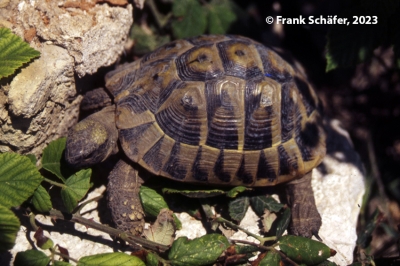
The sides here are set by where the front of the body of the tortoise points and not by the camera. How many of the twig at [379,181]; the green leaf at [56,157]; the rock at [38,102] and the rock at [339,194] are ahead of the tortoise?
2

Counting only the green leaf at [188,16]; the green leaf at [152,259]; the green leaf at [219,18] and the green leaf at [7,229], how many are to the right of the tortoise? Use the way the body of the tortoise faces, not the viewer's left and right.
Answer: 2

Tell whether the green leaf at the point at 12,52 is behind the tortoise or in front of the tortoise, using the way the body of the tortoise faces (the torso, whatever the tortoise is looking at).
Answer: in front

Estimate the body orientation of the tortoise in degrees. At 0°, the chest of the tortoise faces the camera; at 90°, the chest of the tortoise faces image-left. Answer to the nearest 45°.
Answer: approximately 90°

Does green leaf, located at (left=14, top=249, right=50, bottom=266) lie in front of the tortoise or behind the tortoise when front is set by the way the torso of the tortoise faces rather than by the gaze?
in front

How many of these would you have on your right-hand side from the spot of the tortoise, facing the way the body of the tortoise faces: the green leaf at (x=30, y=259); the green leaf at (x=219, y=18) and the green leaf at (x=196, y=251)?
1

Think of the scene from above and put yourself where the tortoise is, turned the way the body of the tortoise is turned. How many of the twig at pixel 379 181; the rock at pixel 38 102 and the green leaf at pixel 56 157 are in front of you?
2

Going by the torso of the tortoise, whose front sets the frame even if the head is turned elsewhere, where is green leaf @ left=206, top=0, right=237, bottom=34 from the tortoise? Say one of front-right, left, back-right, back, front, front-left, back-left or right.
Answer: right

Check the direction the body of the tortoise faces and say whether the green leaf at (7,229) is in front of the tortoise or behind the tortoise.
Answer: in front

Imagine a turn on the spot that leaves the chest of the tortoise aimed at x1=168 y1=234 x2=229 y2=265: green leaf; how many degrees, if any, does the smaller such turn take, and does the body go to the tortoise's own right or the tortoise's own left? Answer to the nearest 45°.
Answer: approximately 90° to the tortoise's own left

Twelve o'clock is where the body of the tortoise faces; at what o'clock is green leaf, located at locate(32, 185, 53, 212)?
The green leaf is roughly at 11 o'clock from the tortoise.

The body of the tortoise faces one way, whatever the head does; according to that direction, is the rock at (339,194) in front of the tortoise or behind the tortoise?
behind

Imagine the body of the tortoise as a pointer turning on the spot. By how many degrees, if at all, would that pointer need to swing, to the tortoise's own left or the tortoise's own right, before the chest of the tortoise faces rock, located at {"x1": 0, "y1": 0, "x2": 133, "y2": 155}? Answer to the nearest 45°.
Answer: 0° — it already faces it

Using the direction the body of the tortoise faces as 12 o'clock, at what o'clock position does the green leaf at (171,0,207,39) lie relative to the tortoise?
The green leaf is roughly at 3 o'clock from the tortoise.
